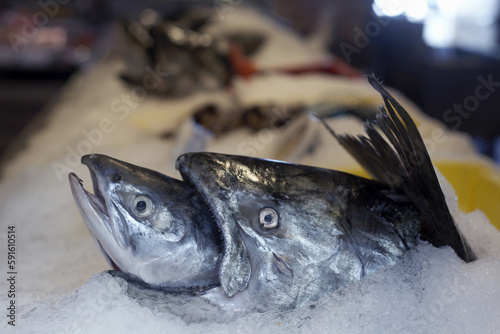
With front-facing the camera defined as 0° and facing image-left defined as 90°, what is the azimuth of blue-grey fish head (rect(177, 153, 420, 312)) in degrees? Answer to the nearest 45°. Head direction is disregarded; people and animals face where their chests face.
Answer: approximately 90°

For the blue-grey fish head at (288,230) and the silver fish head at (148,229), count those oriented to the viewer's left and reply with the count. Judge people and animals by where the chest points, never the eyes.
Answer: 2

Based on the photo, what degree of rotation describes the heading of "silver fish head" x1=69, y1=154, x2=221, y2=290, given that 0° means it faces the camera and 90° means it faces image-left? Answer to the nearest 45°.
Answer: approximately 90°
